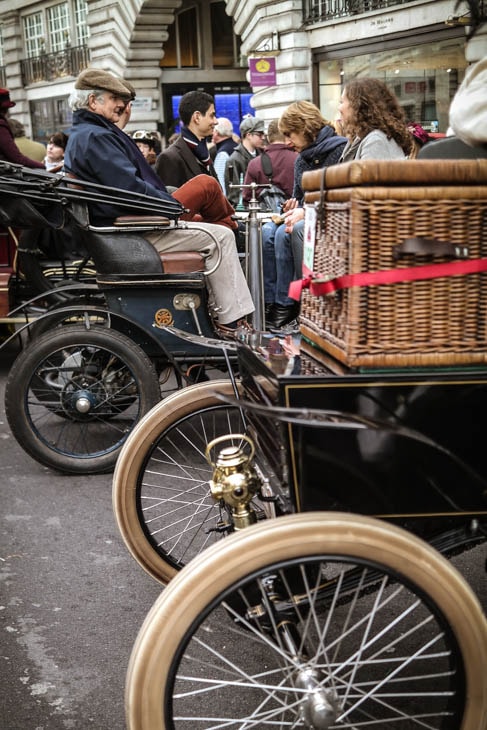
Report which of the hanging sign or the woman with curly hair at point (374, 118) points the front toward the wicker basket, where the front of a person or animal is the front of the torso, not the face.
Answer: the hanging sign

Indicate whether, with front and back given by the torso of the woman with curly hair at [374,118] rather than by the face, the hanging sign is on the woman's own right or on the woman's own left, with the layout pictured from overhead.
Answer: on the woman's own right

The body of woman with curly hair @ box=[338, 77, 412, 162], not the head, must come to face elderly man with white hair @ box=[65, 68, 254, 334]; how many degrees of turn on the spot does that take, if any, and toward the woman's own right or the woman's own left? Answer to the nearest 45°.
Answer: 0° — they already face them

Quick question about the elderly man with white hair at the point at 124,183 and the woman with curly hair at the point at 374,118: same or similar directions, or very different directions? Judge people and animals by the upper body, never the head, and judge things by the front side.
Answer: very different directions

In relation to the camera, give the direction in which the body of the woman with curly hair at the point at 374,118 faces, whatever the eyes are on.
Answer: to the viewer's left

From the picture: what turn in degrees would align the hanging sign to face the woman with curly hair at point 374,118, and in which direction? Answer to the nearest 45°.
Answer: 0° — it already faces them

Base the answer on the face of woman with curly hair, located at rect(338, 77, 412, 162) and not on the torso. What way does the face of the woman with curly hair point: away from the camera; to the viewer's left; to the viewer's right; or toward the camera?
to the viewer's left

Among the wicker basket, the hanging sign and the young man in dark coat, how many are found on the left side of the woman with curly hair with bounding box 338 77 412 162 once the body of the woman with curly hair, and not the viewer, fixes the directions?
1

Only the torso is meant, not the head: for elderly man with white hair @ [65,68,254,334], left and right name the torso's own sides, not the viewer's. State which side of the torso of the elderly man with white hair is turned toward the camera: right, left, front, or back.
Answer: right

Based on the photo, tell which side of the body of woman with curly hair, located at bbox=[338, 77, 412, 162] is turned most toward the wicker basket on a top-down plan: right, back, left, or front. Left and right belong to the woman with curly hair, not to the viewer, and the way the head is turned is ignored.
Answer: left

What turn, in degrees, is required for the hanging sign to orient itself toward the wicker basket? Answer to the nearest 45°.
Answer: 0° — it already faces it

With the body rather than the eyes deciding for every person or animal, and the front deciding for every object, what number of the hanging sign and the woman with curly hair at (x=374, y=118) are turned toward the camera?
1

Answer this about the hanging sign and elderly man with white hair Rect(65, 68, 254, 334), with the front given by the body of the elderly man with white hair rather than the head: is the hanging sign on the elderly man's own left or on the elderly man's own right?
on the elderly man's own left

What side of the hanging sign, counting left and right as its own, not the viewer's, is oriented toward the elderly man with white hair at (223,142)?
front
